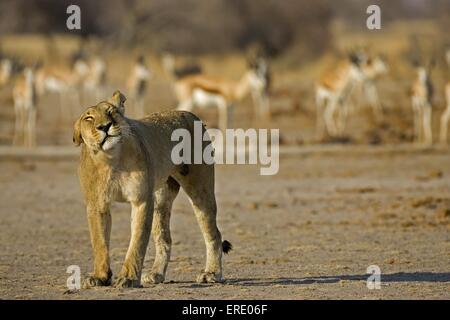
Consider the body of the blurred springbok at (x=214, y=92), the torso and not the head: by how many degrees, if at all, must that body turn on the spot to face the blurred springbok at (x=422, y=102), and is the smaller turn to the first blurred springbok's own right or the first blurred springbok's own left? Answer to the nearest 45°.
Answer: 0° — it already faces it

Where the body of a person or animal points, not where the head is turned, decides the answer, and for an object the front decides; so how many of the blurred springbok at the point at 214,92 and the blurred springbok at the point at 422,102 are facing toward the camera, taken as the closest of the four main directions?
1

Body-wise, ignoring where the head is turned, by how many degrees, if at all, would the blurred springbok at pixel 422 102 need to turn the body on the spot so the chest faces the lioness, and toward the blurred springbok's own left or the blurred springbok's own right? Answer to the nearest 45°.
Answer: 0° — it already faces it

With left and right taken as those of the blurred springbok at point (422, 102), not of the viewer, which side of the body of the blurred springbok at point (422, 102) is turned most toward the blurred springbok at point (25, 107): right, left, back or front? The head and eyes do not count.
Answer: right

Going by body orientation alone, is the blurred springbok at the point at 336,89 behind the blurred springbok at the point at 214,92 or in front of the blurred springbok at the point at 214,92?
in front

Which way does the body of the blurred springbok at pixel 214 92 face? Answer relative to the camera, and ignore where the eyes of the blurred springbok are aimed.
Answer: to the viewer's right

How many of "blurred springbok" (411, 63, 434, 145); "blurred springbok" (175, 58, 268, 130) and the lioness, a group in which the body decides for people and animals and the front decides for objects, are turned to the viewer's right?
1

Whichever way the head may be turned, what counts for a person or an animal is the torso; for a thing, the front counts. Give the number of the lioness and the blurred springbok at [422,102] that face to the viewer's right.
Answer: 0

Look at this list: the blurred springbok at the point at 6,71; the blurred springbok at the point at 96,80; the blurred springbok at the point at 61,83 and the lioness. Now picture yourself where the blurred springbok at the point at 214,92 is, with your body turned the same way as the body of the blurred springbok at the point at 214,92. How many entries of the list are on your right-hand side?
1
